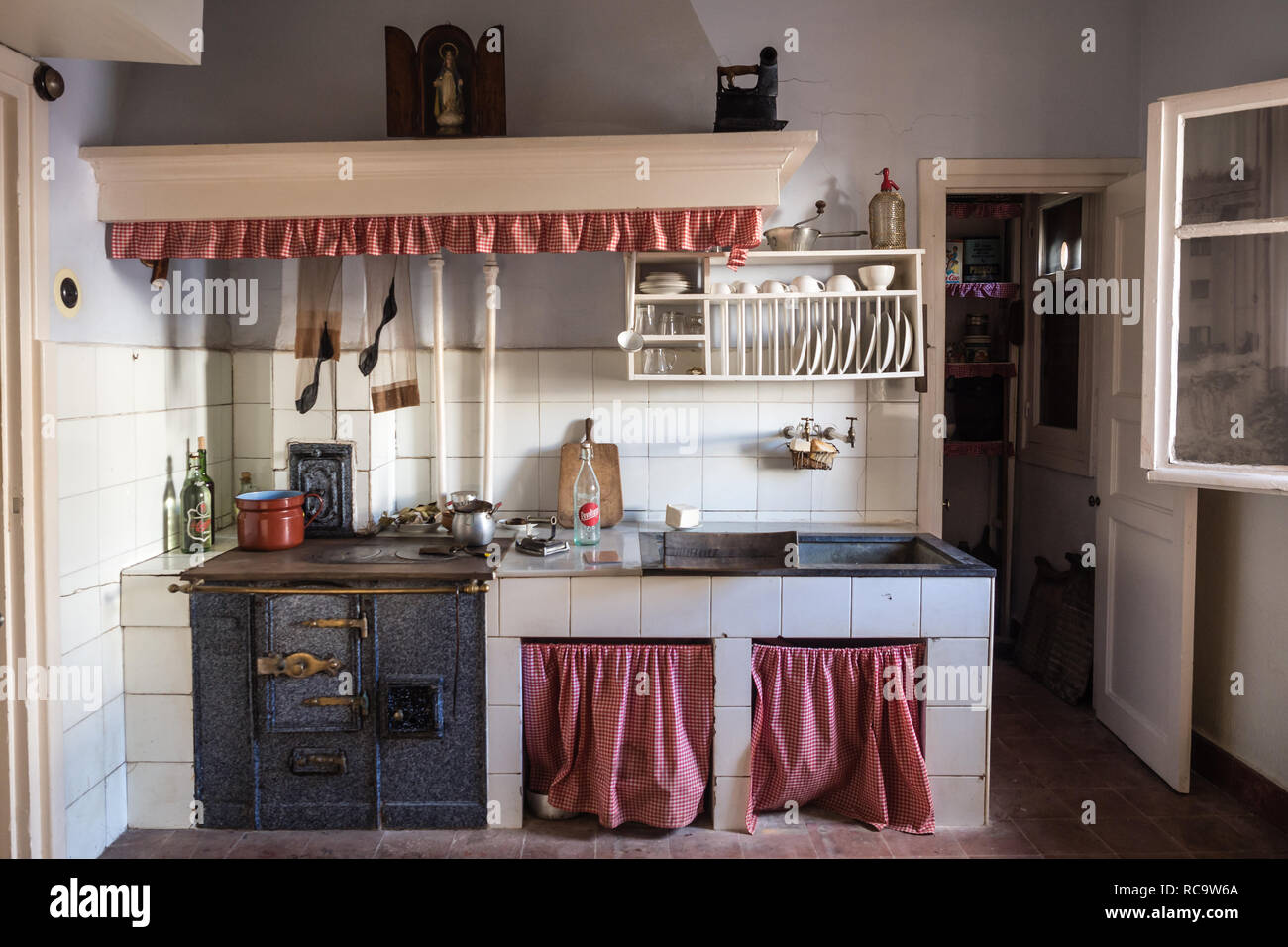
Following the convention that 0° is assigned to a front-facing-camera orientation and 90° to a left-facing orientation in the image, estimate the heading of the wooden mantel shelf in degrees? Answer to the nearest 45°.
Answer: approximately 0°

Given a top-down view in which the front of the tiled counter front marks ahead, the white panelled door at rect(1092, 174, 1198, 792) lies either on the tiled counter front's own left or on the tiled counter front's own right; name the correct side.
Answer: on the tiled counter front's own left
